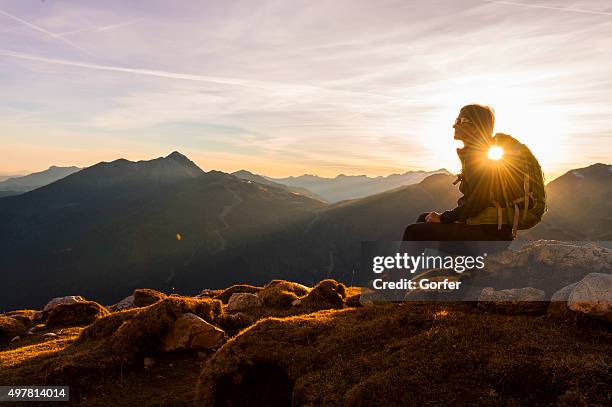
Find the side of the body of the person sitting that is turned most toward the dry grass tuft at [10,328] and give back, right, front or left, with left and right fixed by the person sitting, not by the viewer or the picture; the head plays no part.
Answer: front

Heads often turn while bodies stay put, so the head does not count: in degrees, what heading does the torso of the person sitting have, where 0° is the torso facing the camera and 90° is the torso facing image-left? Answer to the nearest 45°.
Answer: approximately 90°

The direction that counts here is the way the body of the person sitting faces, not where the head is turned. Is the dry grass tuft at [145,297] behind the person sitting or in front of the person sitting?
in front

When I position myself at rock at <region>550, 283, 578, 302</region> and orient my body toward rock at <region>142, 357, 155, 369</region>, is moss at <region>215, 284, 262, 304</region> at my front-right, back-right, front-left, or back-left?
front-right

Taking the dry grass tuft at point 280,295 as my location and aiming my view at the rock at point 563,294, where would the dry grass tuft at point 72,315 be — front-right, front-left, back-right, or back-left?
back-right

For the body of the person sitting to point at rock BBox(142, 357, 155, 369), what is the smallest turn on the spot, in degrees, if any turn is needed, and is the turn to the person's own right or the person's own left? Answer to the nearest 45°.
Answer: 0° — they already face it

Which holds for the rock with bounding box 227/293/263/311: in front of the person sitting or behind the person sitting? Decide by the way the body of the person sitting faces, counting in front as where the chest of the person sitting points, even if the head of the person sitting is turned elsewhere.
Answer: in front

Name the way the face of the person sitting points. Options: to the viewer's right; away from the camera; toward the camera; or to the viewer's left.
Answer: to the viewer's left
